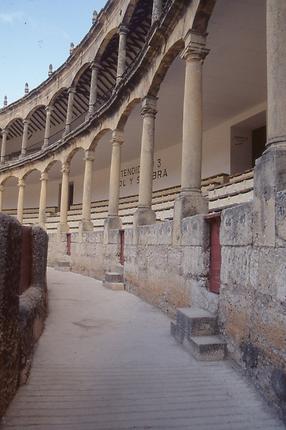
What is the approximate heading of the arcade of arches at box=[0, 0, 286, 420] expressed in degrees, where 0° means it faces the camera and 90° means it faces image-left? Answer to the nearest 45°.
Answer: approximately 45°
